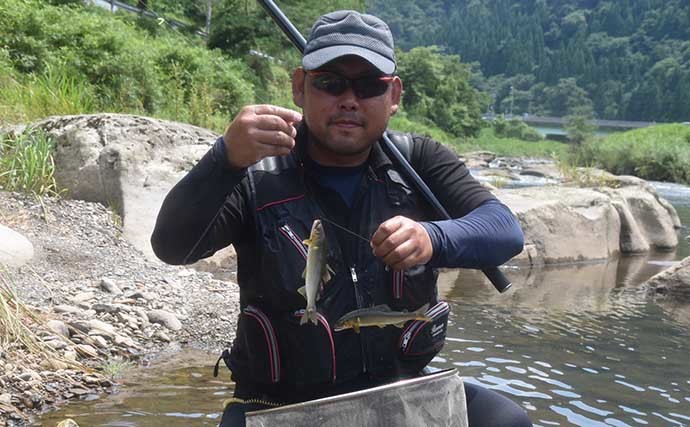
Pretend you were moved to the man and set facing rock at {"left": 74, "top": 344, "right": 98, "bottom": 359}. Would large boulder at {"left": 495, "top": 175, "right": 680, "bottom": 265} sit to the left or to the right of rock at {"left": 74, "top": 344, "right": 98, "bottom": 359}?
right

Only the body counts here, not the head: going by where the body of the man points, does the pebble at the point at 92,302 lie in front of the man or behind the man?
behind

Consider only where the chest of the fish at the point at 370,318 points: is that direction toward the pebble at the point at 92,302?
no

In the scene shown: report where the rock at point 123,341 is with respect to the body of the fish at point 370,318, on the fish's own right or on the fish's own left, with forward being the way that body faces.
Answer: on the fish's own right

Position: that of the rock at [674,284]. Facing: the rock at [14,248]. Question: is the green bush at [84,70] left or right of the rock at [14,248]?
right

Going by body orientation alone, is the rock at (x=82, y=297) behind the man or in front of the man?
behind

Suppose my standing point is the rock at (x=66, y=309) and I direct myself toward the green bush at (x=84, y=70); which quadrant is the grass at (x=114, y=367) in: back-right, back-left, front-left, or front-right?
back-right

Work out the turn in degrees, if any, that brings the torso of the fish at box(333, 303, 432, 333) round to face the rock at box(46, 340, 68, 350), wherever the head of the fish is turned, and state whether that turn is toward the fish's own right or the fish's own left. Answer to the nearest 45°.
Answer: approximately 45° to the fish's own right

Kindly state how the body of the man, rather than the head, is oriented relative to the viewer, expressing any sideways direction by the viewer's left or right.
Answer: facing the viewer

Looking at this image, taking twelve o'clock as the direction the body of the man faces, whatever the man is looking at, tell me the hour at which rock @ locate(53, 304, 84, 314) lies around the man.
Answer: The rock is roughly at 5 o'clock from the man.

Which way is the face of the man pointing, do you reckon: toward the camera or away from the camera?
toward the camera

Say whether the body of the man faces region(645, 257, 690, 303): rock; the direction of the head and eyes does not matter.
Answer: no

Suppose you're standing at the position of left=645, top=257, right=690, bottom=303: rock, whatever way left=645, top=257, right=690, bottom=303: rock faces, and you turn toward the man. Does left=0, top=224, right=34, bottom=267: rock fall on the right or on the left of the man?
right

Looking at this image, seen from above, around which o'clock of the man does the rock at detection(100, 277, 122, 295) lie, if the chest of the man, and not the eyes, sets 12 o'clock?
The rock is roughly at 5 o'clock from the man.
